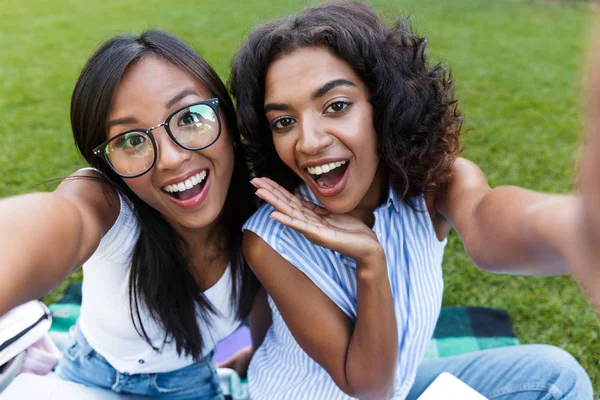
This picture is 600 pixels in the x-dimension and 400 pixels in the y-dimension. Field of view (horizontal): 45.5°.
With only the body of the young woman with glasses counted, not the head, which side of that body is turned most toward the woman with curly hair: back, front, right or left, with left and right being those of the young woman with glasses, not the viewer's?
left

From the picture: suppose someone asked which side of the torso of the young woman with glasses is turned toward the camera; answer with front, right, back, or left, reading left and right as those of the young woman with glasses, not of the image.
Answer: front

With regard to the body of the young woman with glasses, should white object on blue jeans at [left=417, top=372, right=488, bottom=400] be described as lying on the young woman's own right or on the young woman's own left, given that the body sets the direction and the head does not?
on the young woman's own left
